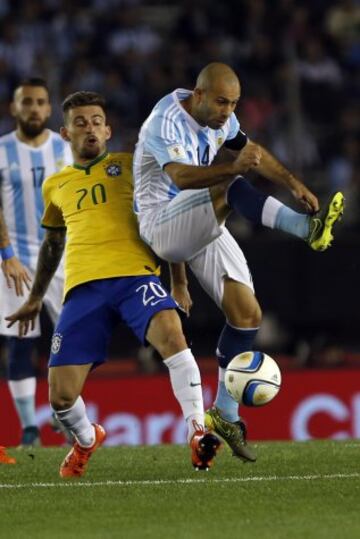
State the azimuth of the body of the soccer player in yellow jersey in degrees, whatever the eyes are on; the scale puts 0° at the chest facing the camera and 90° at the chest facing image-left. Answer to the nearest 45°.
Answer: approximately 0°

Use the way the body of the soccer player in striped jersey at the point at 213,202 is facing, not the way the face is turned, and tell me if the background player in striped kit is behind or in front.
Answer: behind

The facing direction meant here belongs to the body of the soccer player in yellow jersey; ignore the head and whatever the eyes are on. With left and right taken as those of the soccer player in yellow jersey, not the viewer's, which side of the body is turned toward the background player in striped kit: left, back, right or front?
back

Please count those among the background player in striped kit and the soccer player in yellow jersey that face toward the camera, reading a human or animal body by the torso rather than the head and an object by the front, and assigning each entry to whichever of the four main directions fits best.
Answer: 2

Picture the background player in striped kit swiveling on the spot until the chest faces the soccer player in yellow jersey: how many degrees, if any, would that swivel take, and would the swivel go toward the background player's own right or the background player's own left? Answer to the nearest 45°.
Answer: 0° — they already face them

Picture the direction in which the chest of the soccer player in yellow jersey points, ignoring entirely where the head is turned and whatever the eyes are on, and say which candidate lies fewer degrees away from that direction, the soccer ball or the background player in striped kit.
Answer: the soccer ball

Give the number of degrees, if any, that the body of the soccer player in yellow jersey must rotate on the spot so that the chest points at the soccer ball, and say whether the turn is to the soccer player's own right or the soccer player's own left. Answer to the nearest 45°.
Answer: approximately 45° to the soccer player's own left
